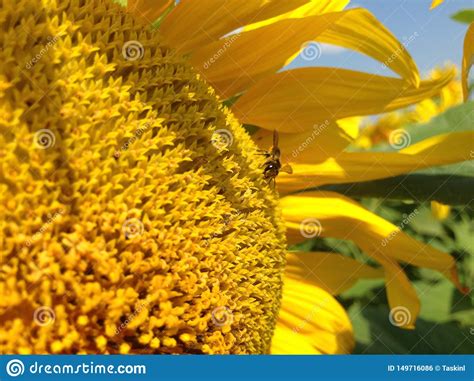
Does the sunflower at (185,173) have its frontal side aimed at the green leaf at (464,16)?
no

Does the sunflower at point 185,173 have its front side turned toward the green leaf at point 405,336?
no

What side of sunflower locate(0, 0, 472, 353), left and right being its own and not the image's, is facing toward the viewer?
front

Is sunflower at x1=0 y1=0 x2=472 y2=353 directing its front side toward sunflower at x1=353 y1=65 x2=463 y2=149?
no

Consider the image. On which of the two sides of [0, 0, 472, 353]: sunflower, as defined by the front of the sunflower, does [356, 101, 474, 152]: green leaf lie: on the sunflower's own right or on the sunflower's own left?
on the sunflower's own left
